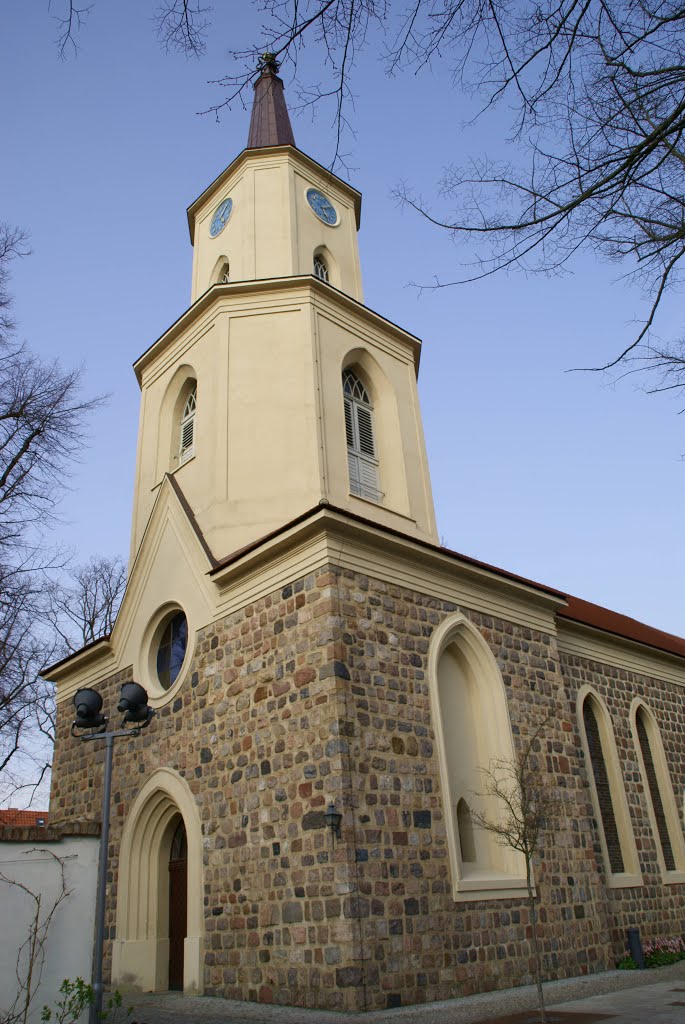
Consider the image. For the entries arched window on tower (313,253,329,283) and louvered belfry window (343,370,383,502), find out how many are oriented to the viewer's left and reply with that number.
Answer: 0

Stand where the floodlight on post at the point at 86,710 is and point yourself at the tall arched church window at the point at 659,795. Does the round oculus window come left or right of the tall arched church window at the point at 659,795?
left

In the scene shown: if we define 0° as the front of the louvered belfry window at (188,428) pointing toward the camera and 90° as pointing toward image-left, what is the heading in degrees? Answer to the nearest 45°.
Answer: approximately 45°

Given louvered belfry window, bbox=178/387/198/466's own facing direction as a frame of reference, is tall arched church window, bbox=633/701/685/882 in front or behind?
behind

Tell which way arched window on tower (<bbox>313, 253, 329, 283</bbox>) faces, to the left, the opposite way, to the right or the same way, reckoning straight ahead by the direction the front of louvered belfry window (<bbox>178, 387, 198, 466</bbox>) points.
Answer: to the left

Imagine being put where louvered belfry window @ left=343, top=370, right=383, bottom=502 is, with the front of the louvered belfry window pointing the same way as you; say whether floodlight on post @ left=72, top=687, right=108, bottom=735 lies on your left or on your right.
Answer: on your right

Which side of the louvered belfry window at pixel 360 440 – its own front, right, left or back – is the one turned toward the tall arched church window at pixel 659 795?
left
